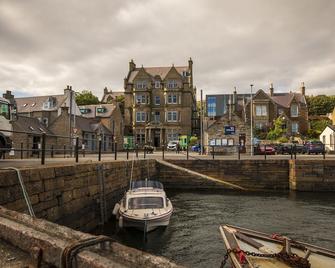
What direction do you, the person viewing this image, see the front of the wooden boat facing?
facing away from the viewer and to the left of the viewer

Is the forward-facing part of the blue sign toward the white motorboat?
yes

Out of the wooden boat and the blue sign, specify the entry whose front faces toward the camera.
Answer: the blue sign

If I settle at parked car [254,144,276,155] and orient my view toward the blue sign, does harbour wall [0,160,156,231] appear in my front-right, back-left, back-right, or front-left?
front-left

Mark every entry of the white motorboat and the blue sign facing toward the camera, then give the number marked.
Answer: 2

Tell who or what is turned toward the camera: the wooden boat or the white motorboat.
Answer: the white motorboat

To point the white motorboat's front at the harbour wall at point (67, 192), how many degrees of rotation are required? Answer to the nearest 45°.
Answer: approximately 45° to its right

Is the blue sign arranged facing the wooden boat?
yes

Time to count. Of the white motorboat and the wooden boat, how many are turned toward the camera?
1

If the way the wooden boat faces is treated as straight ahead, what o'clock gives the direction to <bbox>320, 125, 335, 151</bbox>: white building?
The white building is roughly at 2 o'clock from the wooden boat.

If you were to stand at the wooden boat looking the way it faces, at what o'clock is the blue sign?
The blue sign is roughly at 1 o'clock from the wooden boat.

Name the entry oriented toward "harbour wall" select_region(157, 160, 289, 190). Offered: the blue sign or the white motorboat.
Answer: the blue sign

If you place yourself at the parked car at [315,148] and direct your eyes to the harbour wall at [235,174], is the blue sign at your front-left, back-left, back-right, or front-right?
front-right

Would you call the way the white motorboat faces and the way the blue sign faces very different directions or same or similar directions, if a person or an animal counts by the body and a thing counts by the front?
same or similar directions

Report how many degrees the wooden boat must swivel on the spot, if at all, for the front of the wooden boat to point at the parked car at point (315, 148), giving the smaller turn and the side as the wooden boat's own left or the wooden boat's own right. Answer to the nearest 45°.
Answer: approximately 45° to the wooden boat's own right

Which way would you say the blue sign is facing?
toward the camera

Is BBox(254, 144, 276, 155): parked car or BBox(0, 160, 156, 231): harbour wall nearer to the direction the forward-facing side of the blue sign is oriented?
the harbour wall
